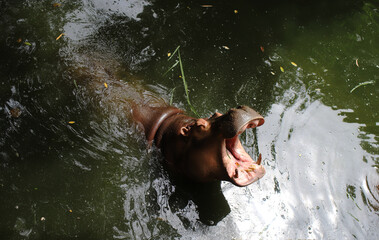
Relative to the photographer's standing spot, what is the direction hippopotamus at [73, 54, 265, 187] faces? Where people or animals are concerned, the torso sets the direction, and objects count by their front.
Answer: facing the viewer and to the right of the viewer
